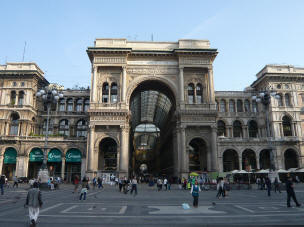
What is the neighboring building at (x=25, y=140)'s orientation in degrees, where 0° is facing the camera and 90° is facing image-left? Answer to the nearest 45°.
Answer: approximately 0°

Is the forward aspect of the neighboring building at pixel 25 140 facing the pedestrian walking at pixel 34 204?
yes

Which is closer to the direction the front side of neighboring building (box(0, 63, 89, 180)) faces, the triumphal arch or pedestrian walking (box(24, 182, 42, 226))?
the pedestrian walking

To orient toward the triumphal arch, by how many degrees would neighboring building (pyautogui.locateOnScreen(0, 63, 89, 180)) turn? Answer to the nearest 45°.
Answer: approximately 45° to its left

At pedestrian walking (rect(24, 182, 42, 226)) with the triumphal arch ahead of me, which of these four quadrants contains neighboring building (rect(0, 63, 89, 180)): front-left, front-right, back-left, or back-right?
front-left
